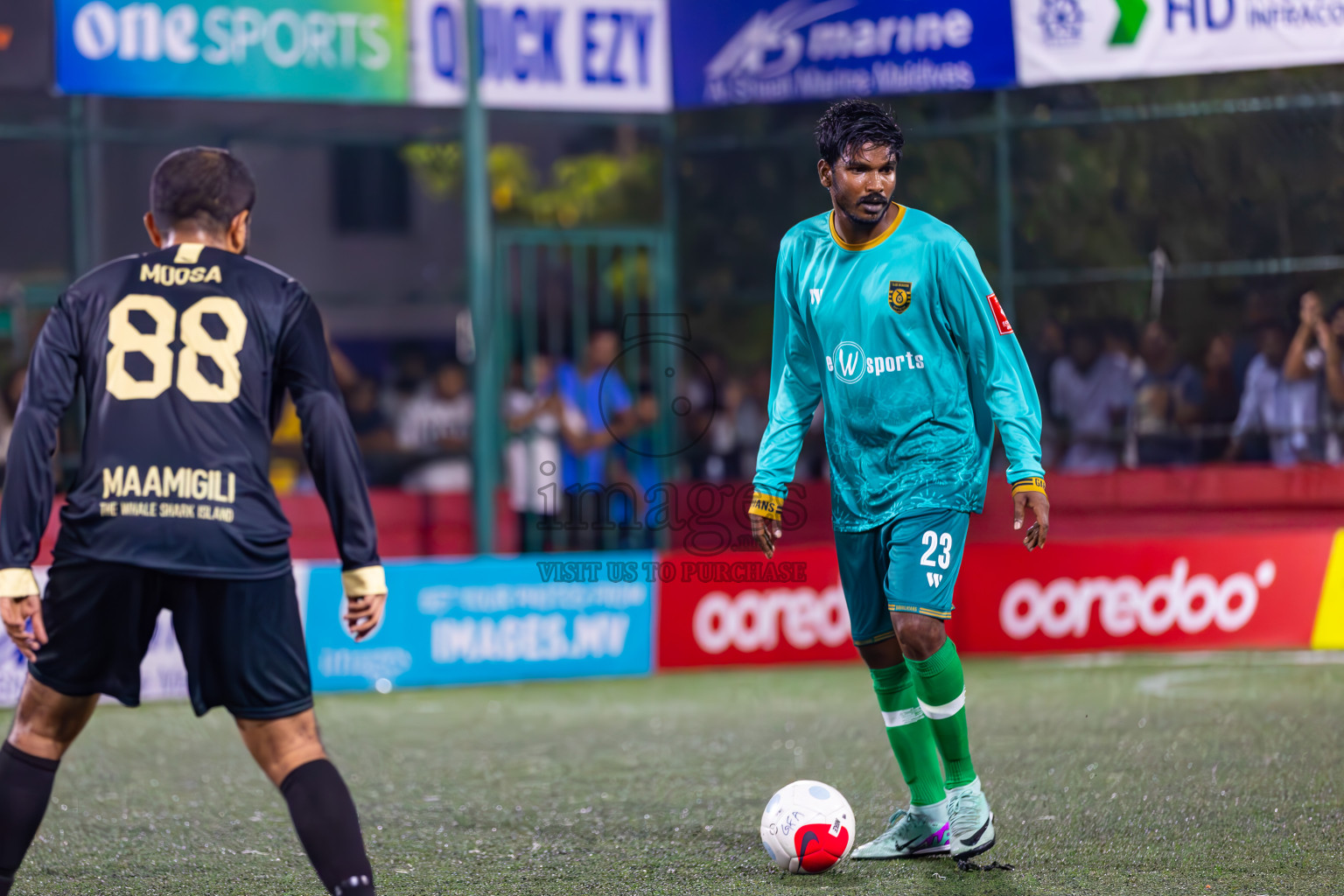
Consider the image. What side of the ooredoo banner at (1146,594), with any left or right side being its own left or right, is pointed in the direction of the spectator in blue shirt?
right

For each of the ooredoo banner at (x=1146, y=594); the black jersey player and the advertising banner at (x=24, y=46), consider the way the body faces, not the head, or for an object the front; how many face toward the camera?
2

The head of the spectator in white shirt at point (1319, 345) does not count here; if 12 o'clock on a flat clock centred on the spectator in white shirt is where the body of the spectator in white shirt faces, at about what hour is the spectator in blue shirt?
The spectator in blue shirt is roughly at 3 o'clock from the spectator in white shirt.

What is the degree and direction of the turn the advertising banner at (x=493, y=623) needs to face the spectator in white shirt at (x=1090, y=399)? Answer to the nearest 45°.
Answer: approximately 90° to its left

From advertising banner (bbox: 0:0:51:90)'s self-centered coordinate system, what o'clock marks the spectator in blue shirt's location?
The spectator in blue shirt is roughly at 9 o'clock from the advertising banner.
